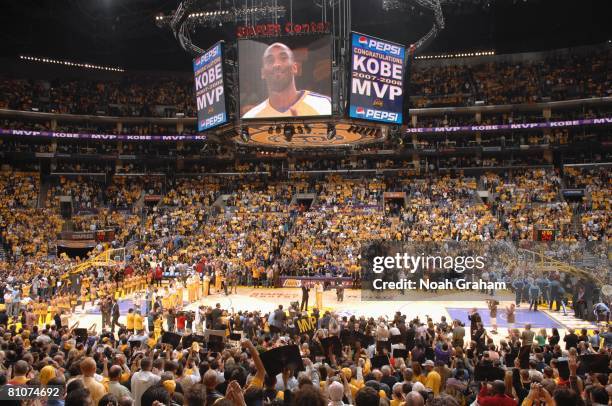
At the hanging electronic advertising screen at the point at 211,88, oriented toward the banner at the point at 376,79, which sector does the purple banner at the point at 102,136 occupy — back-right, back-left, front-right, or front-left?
back-left

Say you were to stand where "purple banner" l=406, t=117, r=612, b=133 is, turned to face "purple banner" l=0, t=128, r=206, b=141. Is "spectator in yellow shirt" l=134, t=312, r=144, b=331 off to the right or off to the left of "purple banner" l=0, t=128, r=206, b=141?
left

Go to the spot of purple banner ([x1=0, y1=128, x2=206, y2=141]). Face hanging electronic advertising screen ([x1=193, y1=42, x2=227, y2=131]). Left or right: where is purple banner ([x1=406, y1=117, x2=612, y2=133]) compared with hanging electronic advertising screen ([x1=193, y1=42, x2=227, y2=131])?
left

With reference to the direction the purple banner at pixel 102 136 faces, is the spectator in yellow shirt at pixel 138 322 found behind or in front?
in front

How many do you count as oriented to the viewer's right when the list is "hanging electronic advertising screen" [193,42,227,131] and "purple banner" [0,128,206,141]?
0

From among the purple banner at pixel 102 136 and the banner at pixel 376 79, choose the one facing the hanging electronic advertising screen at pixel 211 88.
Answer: the purple banner

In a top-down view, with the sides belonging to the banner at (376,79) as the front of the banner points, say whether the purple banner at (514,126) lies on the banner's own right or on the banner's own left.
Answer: on the banner's own left

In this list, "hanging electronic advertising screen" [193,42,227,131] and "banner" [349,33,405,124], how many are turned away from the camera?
0

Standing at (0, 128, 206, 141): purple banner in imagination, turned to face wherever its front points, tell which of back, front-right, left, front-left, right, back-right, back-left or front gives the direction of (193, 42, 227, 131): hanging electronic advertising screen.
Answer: front

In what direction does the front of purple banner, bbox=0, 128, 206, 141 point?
toward the camera

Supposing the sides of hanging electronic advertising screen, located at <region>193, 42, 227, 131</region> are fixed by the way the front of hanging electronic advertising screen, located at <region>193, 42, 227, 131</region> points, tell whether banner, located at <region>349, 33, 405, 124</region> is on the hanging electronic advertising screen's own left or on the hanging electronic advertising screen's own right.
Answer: on the hanging electronic advertising screen's own left

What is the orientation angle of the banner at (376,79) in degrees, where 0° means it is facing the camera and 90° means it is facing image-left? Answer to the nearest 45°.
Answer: approximately 315°

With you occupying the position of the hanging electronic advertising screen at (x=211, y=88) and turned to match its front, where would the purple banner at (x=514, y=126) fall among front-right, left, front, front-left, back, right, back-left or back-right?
back

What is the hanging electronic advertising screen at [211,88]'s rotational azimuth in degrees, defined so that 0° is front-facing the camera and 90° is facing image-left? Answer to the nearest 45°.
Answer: approximately 45°

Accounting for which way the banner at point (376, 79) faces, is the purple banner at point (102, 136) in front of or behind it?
behind

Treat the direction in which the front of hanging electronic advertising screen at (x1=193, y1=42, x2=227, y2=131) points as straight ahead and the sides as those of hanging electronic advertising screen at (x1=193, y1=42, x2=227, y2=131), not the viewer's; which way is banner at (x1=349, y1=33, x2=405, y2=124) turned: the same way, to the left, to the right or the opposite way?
to the left
